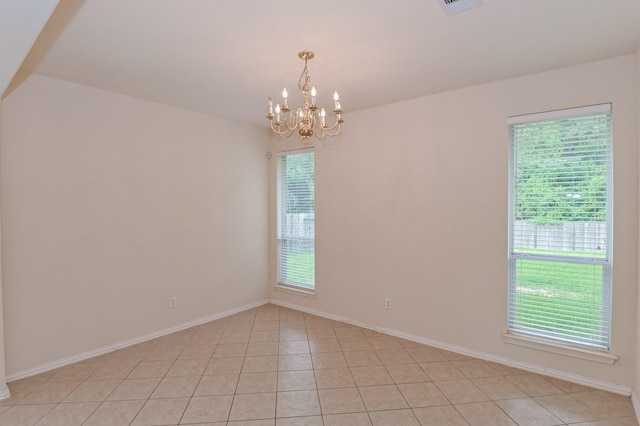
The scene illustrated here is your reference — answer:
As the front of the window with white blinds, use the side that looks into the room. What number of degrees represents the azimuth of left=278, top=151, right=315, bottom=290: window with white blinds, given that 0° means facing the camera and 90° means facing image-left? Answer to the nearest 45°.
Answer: approximately 45°

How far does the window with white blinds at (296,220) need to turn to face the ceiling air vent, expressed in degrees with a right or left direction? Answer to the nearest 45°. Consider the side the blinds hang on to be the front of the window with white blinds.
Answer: approximately 45° to its left

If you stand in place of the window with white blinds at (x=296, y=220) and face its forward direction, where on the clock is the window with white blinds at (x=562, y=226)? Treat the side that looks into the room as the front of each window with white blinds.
the window with white blinds at (x=562, y=226) is roughly at 9 o'clock from the window with white blinds at (x=296, y=220).
